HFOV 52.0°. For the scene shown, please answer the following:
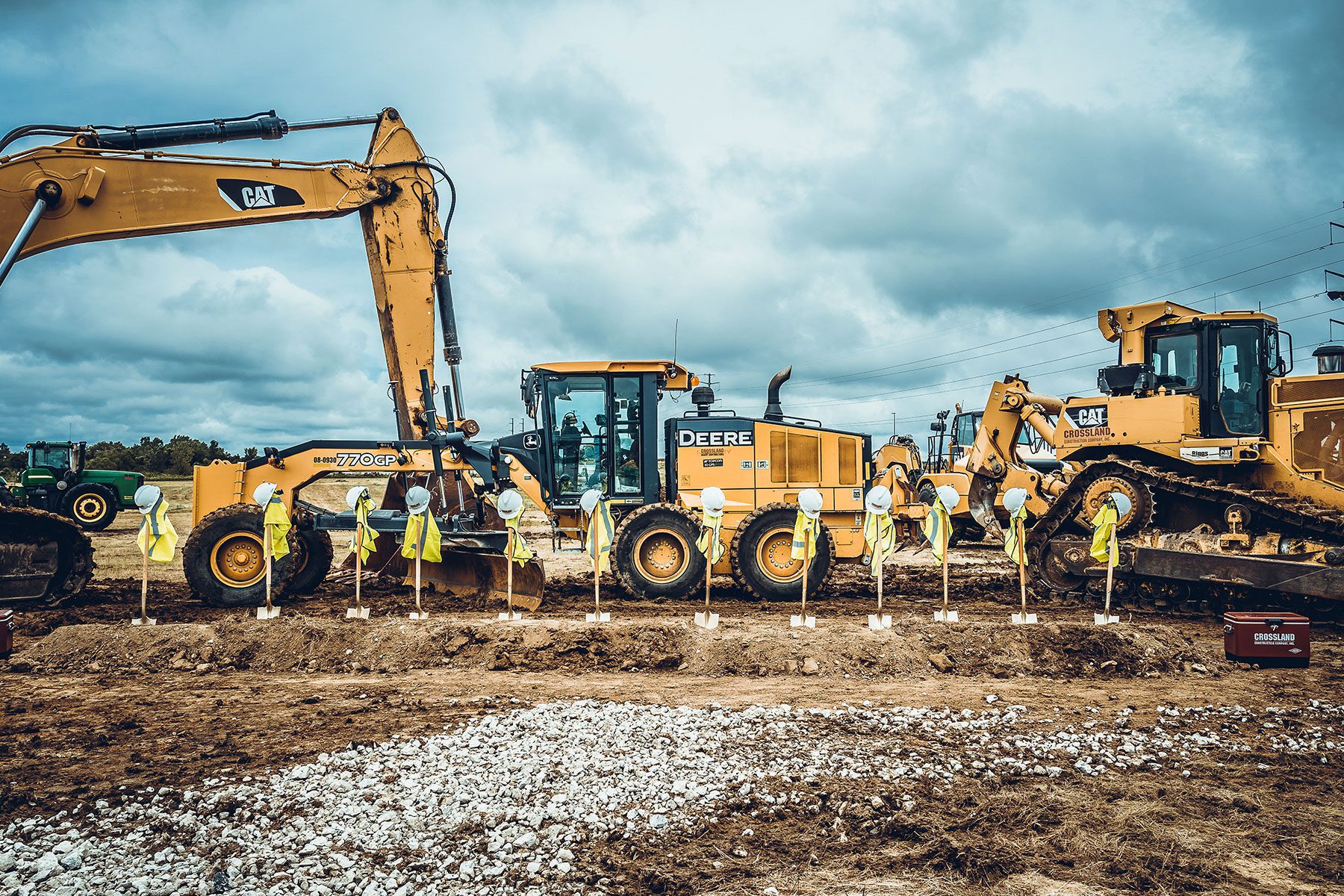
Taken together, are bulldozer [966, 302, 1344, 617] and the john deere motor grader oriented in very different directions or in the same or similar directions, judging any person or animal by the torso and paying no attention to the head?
very different directions

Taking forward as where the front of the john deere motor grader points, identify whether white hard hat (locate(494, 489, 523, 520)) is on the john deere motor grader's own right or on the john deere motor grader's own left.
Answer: on the john deere motor grader's own left

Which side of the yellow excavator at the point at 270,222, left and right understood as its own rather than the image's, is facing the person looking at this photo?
right

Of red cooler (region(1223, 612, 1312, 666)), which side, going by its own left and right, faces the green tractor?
right

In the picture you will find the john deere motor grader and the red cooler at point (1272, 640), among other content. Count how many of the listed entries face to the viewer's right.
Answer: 0

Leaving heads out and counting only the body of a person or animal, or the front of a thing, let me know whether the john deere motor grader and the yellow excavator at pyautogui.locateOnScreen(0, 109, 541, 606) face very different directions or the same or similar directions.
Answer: very different directions

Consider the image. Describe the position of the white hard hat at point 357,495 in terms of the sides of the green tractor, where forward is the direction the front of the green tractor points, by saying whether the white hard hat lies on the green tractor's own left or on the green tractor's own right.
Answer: on the green tractor's own right

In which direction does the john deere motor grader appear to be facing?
to the viewer's left

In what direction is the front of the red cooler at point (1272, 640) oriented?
toward the camera

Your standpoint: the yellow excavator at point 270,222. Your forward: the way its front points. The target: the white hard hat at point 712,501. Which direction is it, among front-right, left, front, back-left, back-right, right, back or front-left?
front-right

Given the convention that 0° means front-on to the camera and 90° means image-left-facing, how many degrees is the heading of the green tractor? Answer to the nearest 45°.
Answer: approximately 270°

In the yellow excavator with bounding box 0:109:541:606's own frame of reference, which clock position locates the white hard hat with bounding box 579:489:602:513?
The white hard hat is roughly at 1 o'clock from the yellow excavator.

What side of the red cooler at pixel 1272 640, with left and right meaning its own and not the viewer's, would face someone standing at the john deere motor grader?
right

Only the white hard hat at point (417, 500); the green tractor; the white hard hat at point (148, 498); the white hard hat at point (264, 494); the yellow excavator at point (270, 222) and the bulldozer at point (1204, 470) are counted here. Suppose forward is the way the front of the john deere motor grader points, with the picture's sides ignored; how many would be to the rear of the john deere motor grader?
1
